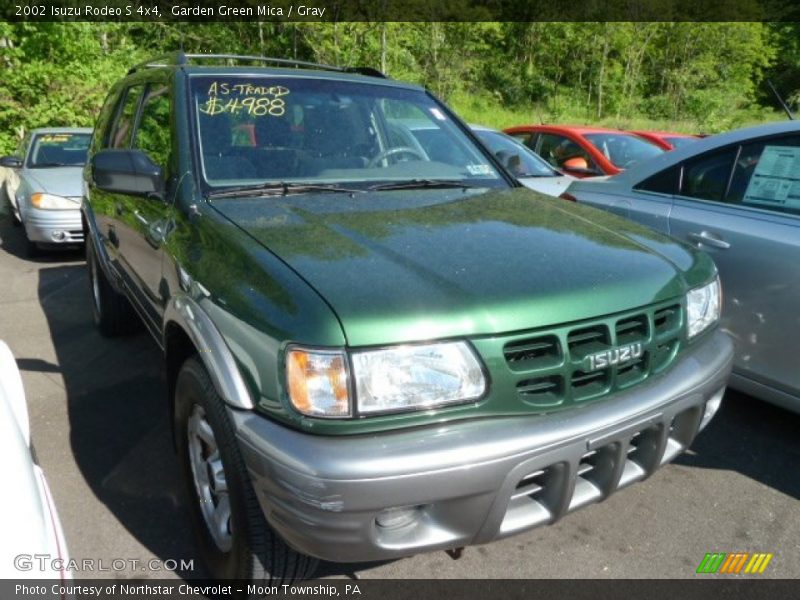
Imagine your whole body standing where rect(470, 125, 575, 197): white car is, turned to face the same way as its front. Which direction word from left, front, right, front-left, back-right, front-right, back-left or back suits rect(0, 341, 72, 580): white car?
front-right

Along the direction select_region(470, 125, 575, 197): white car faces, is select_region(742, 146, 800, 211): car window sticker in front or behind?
in front

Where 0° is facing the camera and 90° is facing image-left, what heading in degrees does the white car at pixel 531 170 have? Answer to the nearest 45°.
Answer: approximately 315°

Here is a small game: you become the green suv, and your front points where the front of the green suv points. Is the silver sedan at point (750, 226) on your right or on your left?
on your left

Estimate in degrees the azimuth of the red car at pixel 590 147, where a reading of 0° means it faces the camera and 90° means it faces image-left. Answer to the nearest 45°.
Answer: approximately 315°

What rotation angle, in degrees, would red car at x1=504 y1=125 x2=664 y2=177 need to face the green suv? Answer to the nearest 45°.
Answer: approximately 45° to its right

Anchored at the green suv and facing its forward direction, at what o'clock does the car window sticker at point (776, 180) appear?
The car window sticker is roughly at 9 o'clock from the green suv.

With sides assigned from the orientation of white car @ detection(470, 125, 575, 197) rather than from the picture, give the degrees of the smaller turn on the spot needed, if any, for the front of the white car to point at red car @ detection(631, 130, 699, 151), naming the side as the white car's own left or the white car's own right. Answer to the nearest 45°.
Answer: approximately 90° to the white car's own left

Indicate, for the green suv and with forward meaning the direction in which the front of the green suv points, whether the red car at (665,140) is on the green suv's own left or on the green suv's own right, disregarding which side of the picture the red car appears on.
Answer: on the green suv's own left

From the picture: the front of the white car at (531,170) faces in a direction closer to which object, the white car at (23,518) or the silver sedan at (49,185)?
the white car
